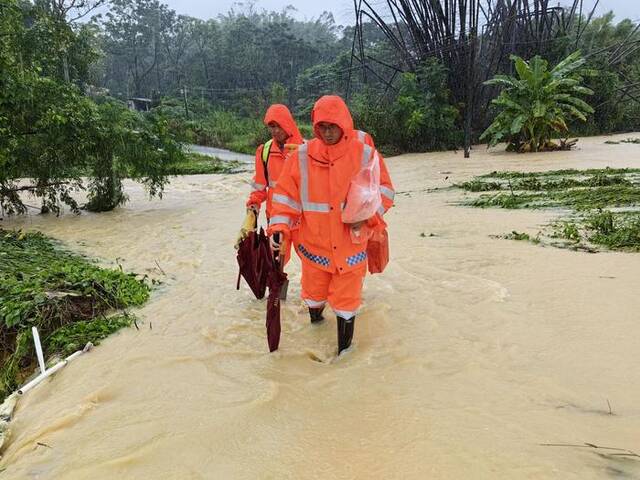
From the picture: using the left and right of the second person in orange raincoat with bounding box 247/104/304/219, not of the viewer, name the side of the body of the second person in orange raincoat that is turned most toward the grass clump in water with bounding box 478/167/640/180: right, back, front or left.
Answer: back

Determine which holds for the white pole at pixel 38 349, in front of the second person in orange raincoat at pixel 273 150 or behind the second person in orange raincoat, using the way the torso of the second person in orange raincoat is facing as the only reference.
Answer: in front

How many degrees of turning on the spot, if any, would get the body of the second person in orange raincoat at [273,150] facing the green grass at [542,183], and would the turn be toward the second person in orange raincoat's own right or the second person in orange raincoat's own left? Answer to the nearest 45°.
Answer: approximately 180°

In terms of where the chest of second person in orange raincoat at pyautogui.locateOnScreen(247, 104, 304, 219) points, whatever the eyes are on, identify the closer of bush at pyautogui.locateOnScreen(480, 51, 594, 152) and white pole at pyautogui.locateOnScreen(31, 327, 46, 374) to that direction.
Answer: the white pole

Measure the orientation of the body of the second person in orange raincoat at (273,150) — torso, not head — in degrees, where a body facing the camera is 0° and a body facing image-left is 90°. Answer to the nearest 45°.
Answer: approximately 45°

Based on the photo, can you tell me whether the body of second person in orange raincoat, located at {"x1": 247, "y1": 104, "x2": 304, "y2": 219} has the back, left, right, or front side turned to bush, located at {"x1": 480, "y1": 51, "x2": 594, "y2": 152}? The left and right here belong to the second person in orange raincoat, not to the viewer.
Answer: back

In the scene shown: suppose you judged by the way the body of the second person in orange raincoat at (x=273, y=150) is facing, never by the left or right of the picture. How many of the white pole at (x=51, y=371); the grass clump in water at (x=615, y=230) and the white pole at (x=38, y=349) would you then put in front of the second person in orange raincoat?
2

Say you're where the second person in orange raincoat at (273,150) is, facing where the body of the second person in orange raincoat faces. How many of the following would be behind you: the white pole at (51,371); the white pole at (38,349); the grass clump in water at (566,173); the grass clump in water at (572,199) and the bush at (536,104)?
3

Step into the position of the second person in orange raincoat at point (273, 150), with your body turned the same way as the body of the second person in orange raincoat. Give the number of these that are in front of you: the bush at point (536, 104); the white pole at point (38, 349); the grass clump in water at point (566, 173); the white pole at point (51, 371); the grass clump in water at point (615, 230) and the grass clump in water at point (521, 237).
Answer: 2

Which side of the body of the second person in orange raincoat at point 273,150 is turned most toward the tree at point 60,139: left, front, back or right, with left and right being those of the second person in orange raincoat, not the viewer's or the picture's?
right

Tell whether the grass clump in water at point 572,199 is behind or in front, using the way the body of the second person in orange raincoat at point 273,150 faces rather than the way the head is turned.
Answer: behind

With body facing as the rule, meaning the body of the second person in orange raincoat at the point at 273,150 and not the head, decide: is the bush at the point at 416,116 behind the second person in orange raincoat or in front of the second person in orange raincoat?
behind
